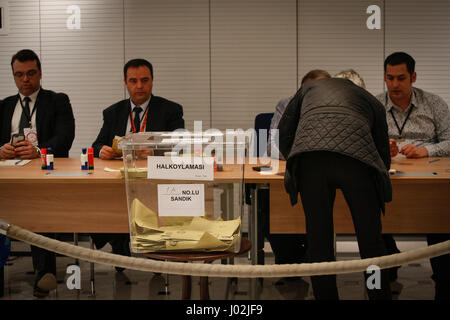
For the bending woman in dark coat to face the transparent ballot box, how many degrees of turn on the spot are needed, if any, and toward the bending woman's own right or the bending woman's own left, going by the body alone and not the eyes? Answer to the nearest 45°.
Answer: approximately 135° to the bending woman's own left

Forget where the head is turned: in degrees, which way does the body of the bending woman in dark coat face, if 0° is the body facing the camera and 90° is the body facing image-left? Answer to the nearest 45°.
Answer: approximately 180°

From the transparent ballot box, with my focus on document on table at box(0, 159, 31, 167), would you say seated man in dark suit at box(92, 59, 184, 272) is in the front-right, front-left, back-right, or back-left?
front-right

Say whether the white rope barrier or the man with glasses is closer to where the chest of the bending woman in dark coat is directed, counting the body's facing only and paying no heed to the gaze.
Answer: the man with glasses

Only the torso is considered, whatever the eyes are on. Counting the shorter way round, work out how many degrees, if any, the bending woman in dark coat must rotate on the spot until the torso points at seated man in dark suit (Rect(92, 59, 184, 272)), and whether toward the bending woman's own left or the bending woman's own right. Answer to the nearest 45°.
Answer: approximately 45° to the bending woman's own left

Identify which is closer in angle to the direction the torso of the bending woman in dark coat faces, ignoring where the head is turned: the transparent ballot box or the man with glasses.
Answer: the man with glasses

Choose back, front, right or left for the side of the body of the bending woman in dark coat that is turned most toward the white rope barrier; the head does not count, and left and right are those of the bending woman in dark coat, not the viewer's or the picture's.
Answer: back

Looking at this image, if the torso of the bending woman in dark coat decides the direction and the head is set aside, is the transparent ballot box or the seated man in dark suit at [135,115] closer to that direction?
the seated man in dark suit
